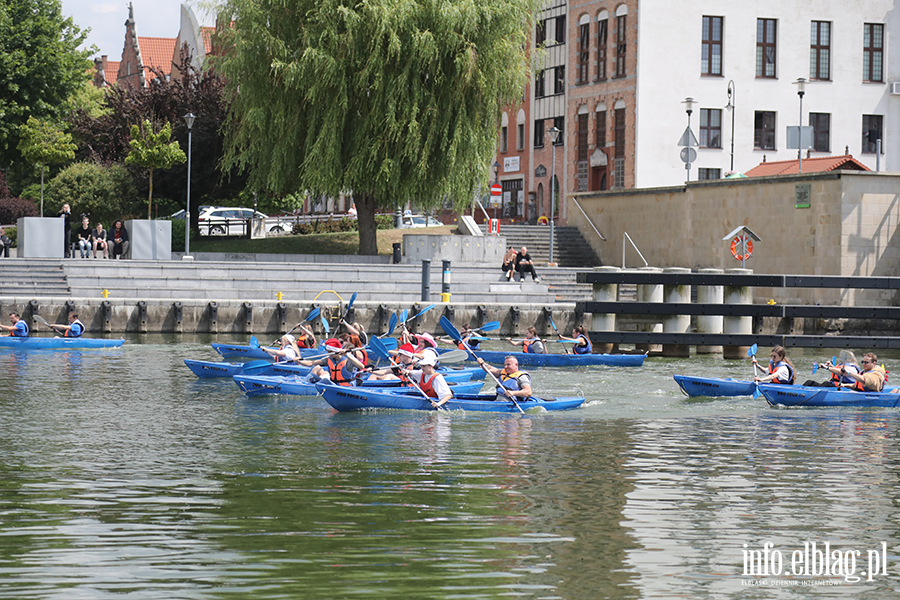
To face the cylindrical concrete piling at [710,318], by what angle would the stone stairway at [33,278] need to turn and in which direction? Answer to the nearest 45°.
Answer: approximately 45° to its left

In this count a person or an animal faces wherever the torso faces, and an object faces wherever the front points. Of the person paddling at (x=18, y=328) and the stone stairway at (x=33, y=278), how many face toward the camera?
1

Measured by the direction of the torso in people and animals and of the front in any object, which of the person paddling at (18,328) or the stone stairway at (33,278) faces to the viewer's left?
the person paddling

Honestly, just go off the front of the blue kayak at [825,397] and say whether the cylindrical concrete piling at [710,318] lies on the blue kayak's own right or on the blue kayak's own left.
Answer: on the blue kayak's own right

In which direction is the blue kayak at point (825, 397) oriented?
to the viewer's left

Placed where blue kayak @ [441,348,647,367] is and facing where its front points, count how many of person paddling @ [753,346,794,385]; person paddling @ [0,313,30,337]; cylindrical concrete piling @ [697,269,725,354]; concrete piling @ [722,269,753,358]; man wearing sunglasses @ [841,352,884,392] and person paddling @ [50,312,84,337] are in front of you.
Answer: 2

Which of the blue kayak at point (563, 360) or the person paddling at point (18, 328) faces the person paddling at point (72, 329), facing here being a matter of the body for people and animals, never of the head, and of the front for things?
the blue kayak

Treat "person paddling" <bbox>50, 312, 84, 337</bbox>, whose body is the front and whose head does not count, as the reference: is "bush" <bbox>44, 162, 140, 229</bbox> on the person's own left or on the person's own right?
on the person's own right

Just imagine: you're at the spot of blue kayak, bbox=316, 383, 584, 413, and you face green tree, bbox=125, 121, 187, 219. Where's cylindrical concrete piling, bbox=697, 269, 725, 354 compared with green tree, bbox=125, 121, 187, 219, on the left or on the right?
right

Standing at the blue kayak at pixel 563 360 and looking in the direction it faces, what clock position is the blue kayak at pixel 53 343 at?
the blue kayak at pixel 53 343 is roughly at 12 o'clock from the blue kayak at pixel 563 360.

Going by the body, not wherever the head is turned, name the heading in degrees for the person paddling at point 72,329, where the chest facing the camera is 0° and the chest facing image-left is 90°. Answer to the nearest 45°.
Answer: approximately 90°

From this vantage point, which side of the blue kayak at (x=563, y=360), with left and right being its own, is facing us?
left

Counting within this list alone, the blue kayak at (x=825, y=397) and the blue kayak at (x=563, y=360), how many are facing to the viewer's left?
2

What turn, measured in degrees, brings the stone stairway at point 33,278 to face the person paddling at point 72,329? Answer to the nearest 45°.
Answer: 0° — it already faces them
